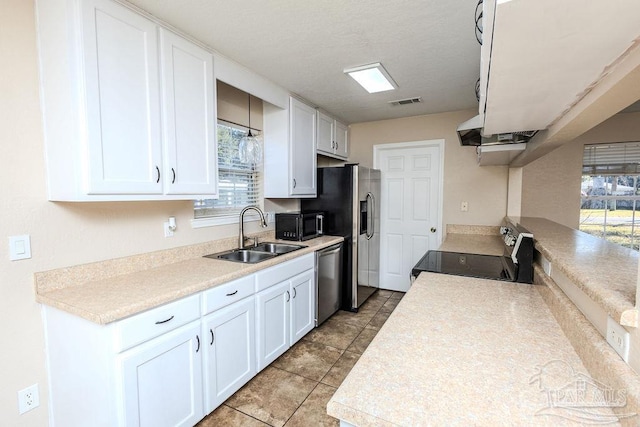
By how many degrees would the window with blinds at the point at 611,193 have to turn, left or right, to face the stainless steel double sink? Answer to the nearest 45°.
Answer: approximately 45° to its right

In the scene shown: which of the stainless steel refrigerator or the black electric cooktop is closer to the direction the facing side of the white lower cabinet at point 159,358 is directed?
the black electric cooktop

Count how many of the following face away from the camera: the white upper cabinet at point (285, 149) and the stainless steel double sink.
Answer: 0

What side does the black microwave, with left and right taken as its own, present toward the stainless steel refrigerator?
left

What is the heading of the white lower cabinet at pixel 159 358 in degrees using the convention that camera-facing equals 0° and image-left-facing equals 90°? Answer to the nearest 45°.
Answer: approximately 315°

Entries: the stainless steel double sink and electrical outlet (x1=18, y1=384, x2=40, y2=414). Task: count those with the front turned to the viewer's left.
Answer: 0

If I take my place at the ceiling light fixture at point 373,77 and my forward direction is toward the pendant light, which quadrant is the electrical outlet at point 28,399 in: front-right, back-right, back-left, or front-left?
front-left

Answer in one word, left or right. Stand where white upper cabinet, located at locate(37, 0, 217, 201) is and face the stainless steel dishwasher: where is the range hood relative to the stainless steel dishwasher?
right

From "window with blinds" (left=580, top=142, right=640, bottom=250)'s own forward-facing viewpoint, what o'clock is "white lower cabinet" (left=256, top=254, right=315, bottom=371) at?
The white lower cabinet is roughly at 1 o'clock from the window with blinds.

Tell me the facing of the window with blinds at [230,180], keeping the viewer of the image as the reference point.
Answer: facing the viewer and to the right of the viewer

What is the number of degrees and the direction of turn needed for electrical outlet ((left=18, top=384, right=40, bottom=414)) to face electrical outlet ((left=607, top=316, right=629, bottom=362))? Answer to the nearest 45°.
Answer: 0° — it already faces it
